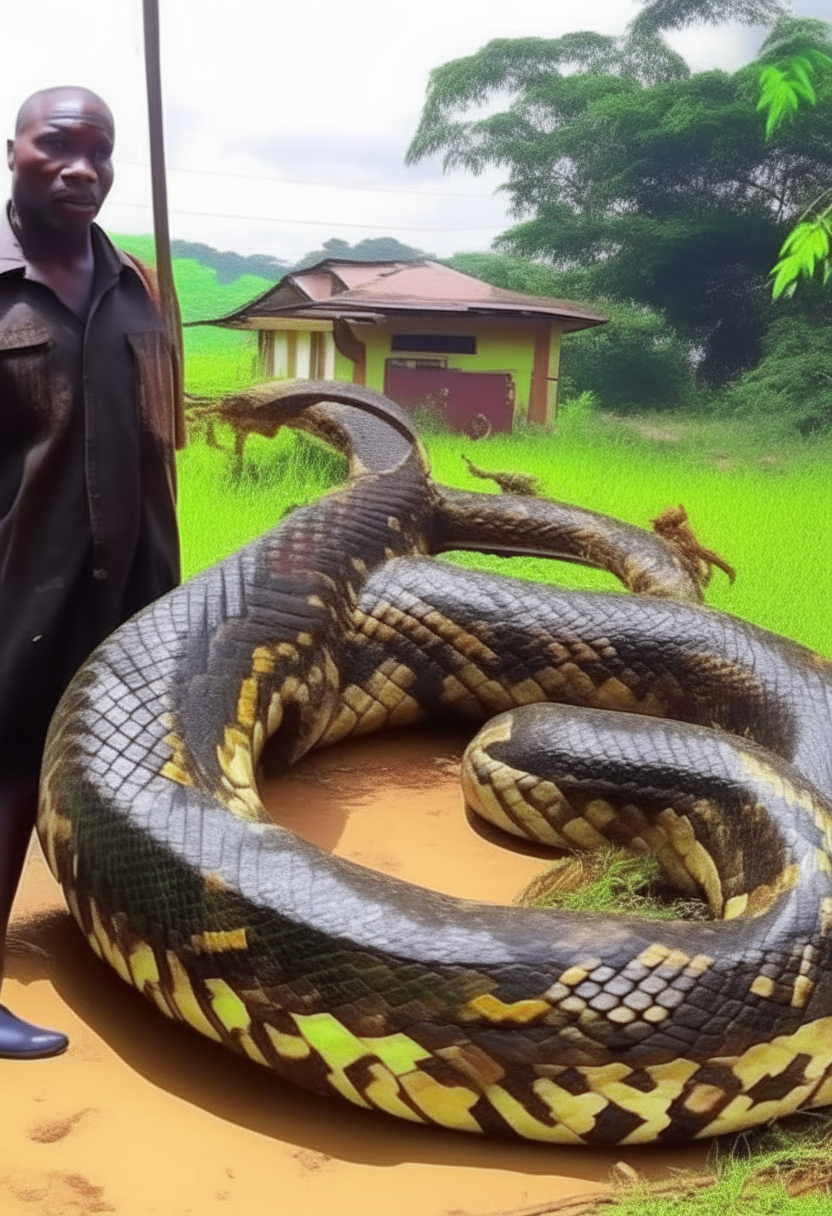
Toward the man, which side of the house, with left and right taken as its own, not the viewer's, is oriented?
front

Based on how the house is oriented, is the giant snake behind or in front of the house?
in front

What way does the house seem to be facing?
toward the camera

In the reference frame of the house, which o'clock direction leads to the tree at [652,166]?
The tree is roughly at 8 o'clock from the house.

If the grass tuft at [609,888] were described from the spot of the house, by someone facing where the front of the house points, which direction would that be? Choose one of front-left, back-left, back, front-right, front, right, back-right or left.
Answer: front

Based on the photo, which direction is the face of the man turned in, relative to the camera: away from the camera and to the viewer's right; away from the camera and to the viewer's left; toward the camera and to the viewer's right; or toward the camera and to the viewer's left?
toward the camera and to the viewer's right

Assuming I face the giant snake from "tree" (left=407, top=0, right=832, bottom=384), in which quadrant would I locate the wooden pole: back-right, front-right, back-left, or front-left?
front-right

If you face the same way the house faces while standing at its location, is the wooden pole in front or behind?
in front
